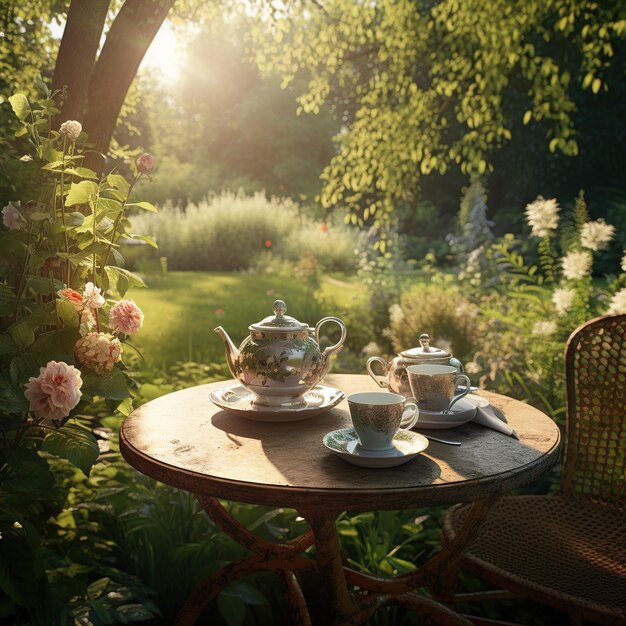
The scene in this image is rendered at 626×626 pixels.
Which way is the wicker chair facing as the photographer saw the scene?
facing the viewer and to the left of the viewer

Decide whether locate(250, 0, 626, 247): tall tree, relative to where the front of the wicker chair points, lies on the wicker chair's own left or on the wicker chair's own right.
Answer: on the wicker chair's own right

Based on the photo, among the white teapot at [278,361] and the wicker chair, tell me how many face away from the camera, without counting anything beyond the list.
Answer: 0

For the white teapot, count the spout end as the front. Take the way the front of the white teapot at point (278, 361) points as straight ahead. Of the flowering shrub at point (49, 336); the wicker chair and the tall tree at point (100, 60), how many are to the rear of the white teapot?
1

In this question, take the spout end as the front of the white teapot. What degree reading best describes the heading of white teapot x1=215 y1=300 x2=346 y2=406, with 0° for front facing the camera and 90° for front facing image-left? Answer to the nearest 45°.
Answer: approximately 90°

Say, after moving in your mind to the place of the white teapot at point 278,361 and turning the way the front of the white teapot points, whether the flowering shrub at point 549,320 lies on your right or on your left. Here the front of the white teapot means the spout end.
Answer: on your right

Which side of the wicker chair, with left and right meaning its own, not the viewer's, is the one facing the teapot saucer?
front
